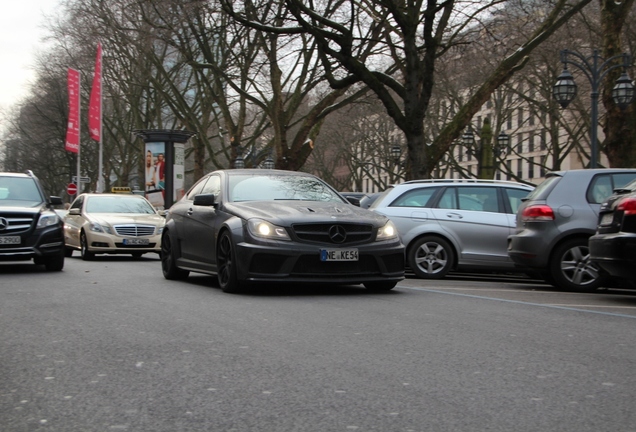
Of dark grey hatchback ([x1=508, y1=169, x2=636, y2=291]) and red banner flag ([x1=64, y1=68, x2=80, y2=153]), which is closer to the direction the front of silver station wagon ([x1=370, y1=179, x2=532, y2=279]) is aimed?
the dark grey hatchback

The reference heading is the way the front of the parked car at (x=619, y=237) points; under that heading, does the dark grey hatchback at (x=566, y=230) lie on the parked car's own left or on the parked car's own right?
on the parked car's own left

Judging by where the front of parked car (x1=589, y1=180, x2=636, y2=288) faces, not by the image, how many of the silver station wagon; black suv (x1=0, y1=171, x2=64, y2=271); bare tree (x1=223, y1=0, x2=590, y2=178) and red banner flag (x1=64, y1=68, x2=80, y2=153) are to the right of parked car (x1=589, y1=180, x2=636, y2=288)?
0

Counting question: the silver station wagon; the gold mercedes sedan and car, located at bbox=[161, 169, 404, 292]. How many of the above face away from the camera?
0

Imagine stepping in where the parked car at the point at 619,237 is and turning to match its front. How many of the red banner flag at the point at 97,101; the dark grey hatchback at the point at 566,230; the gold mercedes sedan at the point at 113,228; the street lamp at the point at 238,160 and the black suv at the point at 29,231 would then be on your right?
0

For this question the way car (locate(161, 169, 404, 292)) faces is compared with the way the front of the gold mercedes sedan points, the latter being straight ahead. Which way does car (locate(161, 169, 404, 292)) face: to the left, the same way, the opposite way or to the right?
the same way

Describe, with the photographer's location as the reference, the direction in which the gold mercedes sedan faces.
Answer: facing the viewer and to the right of the viewer

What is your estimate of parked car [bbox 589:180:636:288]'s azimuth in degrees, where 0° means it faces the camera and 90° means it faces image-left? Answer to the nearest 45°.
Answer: approximately 225°

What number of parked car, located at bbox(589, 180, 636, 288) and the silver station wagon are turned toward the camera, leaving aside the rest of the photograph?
0
